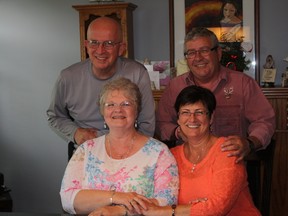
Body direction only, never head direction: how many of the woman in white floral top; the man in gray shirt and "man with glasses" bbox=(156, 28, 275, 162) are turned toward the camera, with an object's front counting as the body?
3

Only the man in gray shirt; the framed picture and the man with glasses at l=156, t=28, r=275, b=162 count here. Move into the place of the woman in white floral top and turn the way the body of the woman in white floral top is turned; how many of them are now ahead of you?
0

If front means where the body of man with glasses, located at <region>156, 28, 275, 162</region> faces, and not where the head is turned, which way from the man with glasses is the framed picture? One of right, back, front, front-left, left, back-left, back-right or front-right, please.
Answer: back

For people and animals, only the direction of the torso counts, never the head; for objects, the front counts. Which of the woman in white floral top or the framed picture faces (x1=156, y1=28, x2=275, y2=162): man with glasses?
the framed picture

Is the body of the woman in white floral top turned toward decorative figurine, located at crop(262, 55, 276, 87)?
no

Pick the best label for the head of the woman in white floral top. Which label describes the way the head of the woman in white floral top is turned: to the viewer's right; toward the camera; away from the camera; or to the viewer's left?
toward the camera

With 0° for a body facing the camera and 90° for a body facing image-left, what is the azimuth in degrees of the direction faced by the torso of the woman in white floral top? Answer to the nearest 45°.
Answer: approximately 0°

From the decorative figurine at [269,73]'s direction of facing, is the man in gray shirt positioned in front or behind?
in front

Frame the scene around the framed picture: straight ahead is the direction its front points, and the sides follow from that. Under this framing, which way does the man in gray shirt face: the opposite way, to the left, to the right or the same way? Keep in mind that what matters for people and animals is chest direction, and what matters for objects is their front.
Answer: the same way

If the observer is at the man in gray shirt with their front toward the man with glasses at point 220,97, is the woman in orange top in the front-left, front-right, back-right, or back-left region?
front-right

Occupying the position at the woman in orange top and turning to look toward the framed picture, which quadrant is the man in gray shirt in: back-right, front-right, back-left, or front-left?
front-left

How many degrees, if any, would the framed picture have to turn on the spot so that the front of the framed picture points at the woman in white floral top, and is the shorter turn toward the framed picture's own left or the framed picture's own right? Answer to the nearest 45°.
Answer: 0° — it already faces them

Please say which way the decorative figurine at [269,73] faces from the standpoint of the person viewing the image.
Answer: facing the viewer

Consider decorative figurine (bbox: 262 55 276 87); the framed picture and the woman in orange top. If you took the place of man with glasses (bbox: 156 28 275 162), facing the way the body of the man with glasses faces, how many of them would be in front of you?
1

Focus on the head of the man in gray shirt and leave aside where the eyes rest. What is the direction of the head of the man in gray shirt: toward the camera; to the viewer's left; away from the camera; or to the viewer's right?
toward the camera

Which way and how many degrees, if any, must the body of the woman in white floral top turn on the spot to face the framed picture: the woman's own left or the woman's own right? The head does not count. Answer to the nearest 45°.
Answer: approximately 135° to the woman's own left

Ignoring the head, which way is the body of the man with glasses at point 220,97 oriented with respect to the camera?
toward the camera

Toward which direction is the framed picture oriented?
toward the camera

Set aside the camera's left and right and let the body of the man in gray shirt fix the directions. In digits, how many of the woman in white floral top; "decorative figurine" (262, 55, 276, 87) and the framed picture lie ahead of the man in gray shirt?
1
